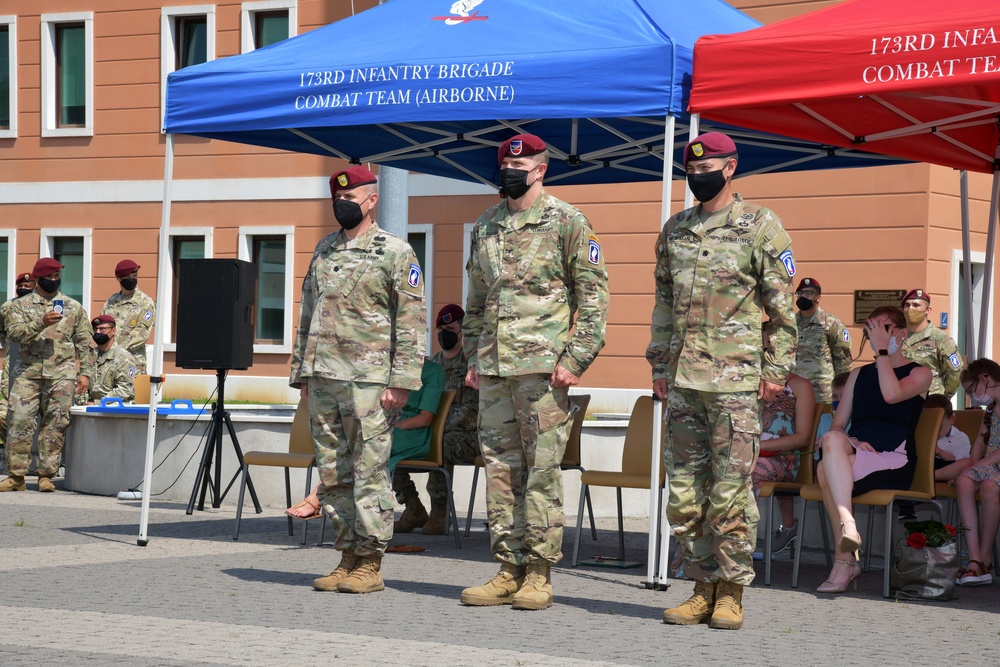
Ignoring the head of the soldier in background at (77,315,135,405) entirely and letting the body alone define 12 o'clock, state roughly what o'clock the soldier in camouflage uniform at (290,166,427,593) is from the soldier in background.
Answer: The soldier in camouflage uniform is roughly at 10 o'clock from the soldier in background.

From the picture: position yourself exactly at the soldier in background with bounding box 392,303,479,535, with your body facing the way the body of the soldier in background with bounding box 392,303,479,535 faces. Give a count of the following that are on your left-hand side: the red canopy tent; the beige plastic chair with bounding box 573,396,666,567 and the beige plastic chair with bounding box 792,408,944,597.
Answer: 3

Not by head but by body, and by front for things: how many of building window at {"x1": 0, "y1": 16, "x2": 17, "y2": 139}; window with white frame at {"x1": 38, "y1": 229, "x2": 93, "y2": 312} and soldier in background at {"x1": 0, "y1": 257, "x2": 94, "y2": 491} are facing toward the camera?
3

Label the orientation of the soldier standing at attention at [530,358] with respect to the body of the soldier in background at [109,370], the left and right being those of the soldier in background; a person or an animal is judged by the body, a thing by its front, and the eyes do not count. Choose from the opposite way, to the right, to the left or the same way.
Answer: the same way

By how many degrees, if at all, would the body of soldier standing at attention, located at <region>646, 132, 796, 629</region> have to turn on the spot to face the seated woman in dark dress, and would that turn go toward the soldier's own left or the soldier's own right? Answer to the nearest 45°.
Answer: approximately 180°

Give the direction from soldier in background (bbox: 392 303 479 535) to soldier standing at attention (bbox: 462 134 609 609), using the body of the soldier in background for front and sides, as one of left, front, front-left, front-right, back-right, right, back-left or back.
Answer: front-left

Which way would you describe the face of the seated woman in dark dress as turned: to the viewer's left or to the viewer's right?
to the viewer's left

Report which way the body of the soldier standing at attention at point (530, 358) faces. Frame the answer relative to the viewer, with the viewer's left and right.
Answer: facing the viewer and to the left of the viewer

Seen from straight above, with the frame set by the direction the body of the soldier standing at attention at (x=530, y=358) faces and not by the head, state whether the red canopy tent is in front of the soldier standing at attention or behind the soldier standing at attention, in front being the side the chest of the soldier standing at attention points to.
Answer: behind

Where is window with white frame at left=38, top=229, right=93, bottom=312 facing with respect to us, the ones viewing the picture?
facing the viewer

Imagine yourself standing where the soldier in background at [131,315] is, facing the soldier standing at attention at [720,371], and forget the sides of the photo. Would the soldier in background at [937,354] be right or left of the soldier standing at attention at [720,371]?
left

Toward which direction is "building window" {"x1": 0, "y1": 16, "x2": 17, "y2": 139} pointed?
toward the camera

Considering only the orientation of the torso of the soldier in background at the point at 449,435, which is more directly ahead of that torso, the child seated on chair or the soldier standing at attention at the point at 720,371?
the soldier standing at attention

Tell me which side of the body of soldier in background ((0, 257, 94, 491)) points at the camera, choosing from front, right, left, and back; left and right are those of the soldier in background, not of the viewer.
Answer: front
